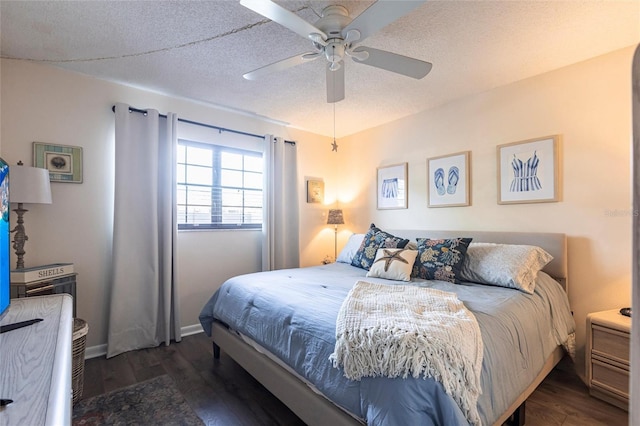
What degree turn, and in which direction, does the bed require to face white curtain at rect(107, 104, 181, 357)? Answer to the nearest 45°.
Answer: approximately 45° to its right

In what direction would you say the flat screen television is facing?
to the viewer's right

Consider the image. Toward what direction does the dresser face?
to the viewer's right

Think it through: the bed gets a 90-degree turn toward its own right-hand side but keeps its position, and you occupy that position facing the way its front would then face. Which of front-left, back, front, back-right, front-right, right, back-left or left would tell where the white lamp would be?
front-left

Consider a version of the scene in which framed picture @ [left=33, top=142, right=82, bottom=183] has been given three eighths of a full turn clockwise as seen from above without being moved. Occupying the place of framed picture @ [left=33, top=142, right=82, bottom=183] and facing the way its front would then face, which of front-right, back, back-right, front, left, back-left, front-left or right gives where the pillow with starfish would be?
back

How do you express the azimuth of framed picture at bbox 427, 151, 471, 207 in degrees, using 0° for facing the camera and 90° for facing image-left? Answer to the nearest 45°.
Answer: approximately 45°

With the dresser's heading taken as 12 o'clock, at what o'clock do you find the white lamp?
The white lamp is roughly at 9 o'clock from the dresser.

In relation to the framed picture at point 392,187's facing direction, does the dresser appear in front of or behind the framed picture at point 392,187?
in front

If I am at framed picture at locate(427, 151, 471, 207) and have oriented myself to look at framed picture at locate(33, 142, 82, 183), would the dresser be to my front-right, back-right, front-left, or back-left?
front-left

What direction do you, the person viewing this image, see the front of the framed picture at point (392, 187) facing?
facing the viewer and to the left of the viewer

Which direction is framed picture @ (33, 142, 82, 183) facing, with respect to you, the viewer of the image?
facing the viewer

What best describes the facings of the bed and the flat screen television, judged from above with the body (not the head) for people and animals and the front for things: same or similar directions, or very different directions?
very different directions

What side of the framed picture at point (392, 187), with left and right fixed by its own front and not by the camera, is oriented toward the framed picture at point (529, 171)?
left
